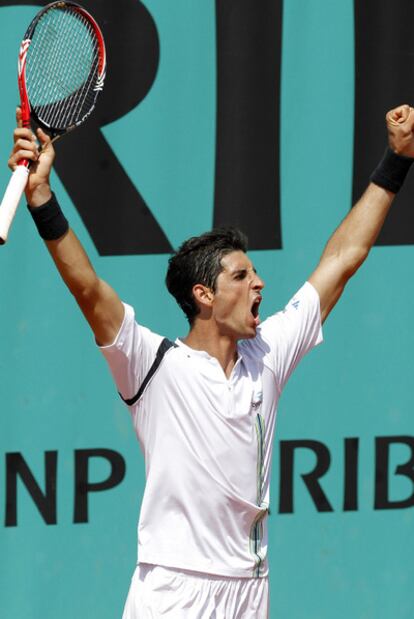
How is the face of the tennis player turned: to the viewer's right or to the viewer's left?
to the viewer's right

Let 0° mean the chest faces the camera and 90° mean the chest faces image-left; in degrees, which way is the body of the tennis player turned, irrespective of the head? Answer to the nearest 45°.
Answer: approximately 315°
